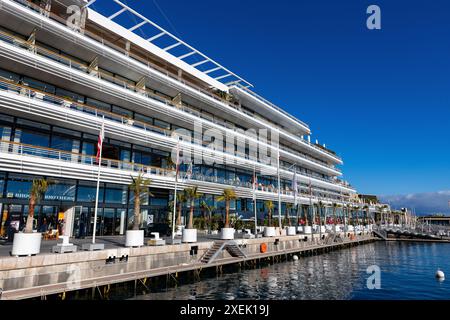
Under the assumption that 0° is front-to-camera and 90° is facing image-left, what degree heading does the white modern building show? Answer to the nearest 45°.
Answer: approximately 315°
